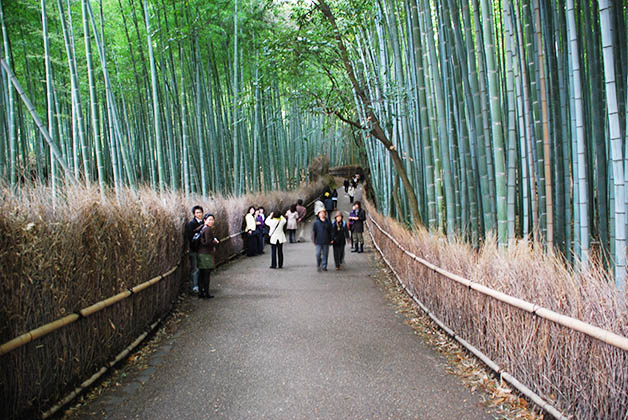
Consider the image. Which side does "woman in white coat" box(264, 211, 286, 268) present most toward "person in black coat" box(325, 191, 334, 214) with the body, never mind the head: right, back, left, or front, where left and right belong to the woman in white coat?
front

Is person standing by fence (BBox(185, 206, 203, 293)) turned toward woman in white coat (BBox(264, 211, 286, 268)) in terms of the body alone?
no

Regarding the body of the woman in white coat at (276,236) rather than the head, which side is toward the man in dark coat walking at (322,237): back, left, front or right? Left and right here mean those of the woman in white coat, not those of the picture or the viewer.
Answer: right

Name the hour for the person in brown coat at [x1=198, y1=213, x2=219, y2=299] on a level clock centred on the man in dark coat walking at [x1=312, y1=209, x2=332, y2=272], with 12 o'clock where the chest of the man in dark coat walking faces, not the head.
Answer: The person in brown coat is roughly at 1 o'clock from the man in dark coat walking.

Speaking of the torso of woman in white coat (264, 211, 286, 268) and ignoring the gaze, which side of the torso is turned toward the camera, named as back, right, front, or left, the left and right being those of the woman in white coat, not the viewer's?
back

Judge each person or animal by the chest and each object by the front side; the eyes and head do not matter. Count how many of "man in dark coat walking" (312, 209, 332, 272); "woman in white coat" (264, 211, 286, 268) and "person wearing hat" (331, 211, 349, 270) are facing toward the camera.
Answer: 2

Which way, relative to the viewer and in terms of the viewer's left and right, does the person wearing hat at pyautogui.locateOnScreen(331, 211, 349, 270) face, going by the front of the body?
facing the viewer

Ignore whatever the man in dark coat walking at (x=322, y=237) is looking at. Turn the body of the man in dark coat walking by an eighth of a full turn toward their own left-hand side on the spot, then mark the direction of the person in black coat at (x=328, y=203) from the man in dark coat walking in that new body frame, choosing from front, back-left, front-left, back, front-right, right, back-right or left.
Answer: back-left

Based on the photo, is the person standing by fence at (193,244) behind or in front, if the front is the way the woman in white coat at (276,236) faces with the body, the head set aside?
behind

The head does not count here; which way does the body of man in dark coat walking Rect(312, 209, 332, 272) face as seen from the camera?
toward the camera

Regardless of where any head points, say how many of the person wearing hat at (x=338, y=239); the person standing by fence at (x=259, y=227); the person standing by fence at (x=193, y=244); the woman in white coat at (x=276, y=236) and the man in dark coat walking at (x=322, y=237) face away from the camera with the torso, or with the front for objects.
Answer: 1
